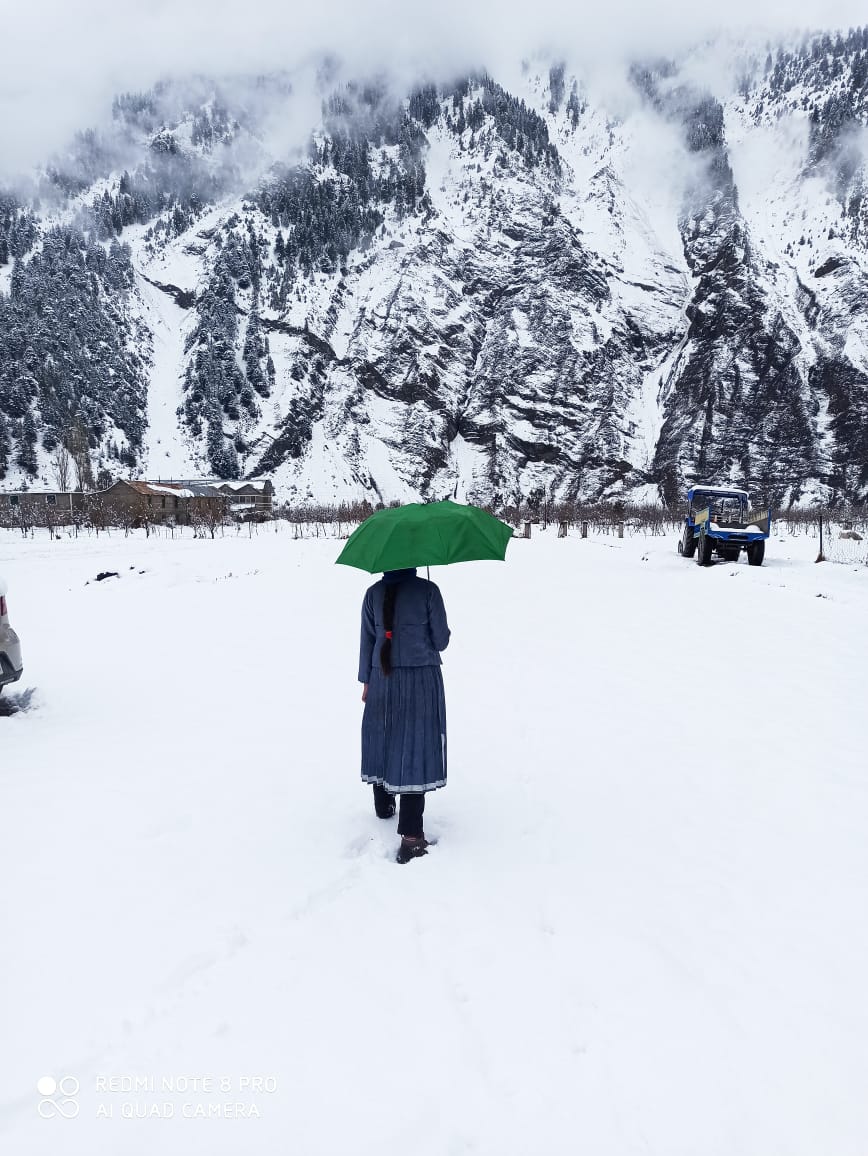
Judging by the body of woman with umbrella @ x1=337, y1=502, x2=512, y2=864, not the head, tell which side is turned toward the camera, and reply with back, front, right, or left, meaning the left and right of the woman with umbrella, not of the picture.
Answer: back

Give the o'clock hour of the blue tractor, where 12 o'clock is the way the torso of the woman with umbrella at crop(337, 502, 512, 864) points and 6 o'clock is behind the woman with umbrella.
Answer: The blue tractor is roughly at 1 o'clock from the woman with umbrella.

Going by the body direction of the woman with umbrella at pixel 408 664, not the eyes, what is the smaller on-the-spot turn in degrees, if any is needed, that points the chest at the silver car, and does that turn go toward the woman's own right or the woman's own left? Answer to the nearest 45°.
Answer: approximately 45° to the woman's own left

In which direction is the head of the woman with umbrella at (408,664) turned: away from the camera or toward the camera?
away from the camera
